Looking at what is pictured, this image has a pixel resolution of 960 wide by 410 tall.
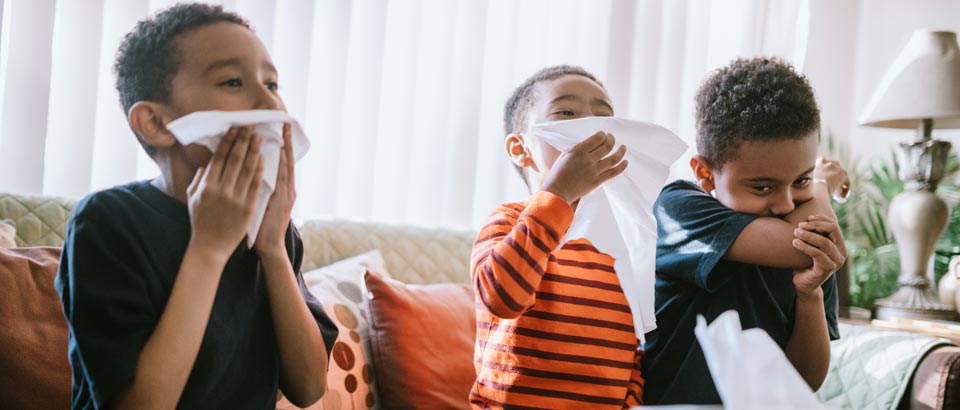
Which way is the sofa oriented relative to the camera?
toward the camera

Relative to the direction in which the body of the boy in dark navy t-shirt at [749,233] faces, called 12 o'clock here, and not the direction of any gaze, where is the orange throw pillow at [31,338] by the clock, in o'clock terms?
The orange throw pillow is roughly at 4 o'clock from the boy in dark navy t-shirt.

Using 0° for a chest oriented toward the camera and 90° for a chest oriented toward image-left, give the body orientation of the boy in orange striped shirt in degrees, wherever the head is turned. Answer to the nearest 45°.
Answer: approximately 315°

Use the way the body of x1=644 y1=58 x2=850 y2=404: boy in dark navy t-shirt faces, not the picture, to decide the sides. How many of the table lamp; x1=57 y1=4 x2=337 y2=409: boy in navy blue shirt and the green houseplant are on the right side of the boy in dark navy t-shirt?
1

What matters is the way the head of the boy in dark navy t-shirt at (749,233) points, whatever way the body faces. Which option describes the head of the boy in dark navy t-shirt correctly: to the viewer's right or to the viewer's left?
to the viewer's right

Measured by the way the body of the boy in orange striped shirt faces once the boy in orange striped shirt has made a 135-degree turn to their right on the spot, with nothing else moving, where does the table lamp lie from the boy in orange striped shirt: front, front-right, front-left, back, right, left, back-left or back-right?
back-right

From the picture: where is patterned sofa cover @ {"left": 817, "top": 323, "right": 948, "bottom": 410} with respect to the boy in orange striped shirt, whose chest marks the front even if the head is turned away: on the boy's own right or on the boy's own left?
on the boy's own left

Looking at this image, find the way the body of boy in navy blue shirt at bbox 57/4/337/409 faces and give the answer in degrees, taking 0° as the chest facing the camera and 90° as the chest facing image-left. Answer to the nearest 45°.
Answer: approximately 315°

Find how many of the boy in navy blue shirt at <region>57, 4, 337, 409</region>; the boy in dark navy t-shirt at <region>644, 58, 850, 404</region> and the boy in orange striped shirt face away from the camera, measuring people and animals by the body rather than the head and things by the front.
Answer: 0

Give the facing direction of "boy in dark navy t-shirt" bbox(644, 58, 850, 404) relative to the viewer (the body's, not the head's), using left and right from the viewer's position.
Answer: facing the viewer and to the right of the viewer
